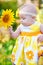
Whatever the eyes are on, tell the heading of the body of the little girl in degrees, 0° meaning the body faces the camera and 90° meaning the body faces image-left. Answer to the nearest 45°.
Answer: approximately 45°

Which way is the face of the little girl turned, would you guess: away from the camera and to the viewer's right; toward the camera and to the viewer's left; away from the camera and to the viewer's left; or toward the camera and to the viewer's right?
toward the camera and to the viewer's left
